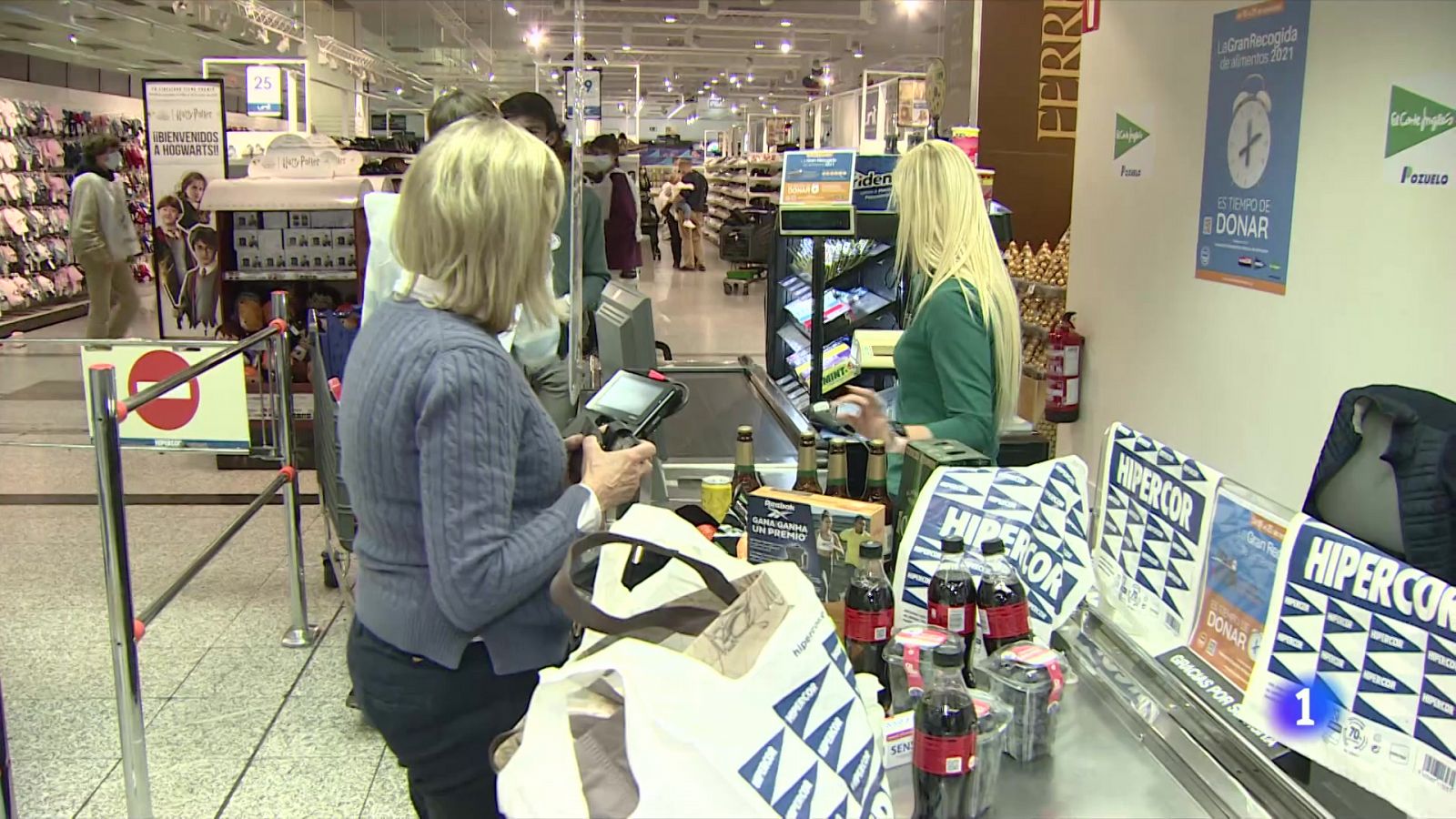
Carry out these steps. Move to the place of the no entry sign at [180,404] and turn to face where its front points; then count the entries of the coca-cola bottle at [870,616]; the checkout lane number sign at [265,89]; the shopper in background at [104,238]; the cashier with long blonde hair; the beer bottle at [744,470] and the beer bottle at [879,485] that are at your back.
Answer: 2

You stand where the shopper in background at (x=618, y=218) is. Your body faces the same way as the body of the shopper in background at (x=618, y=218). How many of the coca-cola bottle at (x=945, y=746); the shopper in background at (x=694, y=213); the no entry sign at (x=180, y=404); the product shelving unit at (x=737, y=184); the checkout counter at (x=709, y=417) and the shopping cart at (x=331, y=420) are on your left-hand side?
4

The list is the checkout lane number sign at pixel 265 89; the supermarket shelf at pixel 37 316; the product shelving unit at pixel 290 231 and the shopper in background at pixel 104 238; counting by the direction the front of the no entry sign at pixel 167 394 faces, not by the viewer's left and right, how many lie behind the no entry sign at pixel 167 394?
4

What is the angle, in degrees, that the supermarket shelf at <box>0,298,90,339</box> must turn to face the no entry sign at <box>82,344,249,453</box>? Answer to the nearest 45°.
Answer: approximately 45° to its right

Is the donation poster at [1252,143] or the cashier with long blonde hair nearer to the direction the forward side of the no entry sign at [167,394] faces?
the cashier with long blonde hair

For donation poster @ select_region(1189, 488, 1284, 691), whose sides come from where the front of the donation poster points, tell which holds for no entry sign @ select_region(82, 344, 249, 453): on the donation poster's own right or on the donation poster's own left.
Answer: on the donation poster's own right

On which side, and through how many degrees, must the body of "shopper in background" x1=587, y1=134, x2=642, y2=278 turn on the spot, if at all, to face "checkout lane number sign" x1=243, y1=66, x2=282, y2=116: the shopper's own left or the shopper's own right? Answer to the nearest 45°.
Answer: approximately 45° to the shopper's own right

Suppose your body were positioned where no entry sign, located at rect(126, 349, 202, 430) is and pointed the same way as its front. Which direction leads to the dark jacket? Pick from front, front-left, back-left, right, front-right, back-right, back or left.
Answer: front-left

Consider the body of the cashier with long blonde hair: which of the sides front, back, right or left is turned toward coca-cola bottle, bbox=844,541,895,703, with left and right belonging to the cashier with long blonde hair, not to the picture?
left

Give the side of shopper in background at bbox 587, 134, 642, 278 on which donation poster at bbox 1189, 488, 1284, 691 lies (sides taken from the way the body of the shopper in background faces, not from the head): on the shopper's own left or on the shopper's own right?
on the shopper's own left

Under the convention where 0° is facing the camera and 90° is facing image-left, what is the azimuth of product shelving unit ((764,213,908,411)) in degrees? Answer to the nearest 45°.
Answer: approximately 45°

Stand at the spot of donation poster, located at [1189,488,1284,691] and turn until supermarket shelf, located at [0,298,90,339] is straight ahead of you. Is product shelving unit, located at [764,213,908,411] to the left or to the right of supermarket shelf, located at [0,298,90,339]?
right

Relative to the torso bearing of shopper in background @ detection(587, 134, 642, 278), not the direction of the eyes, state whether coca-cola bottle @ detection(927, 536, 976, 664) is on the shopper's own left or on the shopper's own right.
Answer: on the shopper's own left

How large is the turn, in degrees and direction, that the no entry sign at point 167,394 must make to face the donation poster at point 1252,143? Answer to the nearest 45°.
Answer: approximately 90° to its left

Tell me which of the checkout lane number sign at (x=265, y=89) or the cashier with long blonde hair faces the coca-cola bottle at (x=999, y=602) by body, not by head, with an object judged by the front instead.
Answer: the checkout lane number sign

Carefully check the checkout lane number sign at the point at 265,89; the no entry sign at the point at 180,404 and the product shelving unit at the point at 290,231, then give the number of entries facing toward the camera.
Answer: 3
